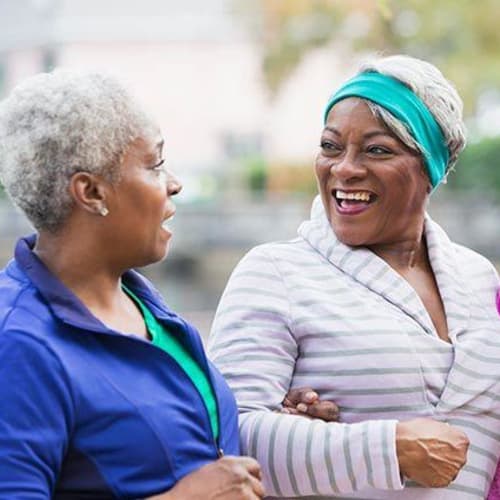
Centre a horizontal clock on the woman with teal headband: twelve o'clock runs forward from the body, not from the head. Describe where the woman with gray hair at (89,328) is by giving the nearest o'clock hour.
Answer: The woman with gray hair is roughly at 3 o'clock from the woman with teal headband.

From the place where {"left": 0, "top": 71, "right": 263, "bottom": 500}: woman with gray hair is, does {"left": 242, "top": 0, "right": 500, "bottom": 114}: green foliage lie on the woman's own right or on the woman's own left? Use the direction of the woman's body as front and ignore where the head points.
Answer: on the woman's own left

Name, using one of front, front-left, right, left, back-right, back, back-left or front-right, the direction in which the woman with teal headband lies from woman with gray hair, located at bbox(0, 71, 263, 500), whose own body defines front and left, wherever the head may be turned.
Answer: left

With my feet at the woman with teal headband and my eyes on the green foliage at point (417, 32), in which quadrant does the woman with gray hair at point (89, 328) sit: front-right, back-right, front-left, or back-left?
back-left

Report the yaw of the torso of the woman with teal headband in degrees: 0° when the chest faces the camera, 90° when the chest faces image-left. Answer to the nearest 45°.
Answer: approximately 315°

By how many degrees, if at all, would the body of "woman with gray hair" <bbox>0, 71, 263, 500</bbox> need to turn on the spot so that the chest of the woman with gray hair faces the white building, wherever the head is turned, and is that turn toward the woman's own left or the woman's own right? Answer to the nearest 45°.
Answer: approximately 135° to the woman's own left

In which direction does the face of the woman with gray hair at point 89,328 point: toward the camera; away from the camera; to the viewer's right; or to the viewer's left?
to the viewer's right

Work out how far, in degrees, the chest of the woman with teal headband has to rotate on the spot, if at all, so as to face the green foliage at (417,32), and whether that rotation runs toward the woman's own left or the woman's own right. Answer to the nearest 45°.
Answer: approximately 135° to the woman's own left

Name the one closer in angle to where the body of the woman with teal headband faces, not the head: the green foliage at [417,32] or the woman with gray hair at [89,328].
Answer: the woman with gray hair
